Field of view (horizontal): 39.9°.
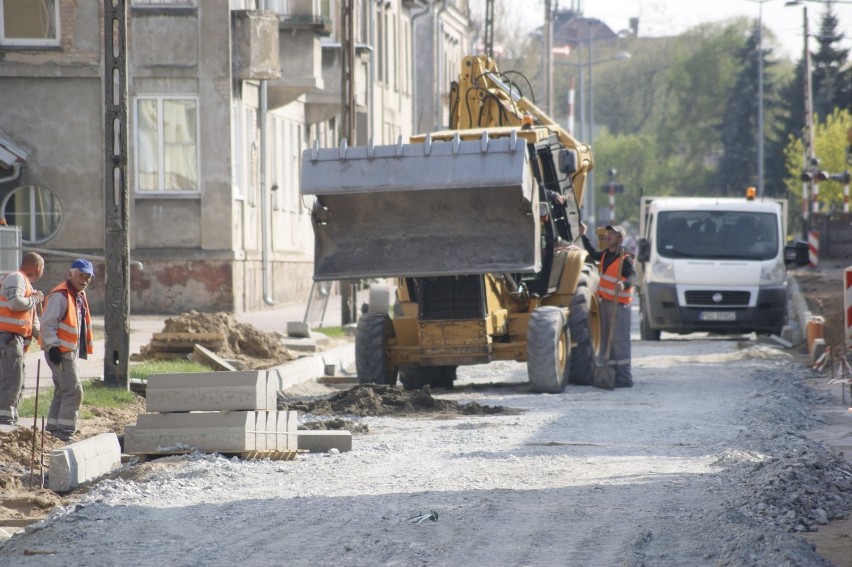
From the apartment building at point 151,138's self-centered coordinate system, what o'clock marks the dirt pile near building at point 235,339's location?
The dirt pile near building is roughly at 1 o'clock from the apartment building.

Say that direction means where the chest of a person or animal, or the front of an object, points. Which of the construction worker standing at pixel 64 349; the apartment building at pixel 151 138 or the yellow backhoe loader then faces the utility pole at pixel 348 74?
the apartment building

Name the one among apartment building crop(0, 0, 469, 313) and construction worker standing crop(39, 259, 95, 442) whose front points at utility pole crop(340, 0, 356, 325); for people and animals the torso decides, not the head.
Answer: the apartment building

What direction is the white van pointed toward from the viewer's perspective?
toward the camera

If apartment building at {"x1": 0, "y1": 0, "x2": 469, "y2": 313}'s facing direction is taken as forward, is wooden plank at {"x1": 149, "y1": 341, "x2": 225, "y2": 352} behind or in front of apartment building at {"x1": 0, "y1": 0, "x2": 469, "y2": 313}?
in front

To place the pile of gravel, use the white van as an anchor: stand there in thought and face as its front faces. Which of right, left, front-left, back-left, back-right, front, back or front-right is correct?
front

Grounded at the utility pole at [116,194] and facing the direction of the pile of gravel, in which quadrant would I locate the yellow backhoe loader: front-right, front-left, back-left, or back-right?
front-left

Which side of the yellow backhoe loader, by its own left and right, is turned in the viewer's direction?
front

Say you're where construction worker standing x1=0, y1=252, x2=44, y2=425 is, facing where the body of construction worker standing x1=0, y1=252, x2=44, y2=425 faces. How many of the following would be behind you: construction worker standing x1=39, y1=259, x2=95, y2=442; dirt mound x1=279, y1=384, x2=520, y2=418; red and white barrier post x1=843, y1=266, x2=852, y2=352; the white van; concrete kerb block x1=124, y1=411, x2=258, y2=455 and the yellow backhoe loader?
0

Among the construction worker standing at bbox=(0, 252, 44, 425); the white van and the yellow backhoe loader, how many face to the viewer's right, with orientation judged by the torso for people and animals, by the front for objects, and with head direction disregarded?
1

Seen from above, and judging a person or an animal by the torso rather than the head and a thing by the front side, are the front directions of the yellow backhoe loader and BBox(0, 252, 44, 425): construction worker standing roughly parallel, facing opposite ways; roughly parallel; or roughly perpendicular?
roughly perpendicular

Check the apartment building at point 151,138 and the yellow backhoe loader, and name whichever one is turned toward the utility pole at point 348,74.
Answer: the apartment building

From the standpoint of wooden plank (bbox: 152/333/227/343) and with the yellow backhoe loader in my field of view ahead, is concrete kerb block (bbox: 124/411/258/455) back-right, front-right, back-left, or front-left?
front-right

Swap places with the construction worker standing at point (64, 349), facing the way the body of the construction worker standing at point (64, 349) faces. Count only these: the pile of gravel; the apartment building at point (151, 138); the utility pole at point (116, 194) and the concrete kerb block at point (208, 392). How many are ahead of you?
2

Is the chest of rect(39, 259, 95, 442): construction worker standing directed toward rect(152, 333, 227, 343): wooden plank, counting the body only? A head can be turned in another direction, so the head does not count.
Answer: no

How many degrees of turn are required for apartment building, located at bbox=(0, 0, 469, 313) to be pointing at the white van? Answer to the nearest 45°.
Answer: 0° — it already faces it
